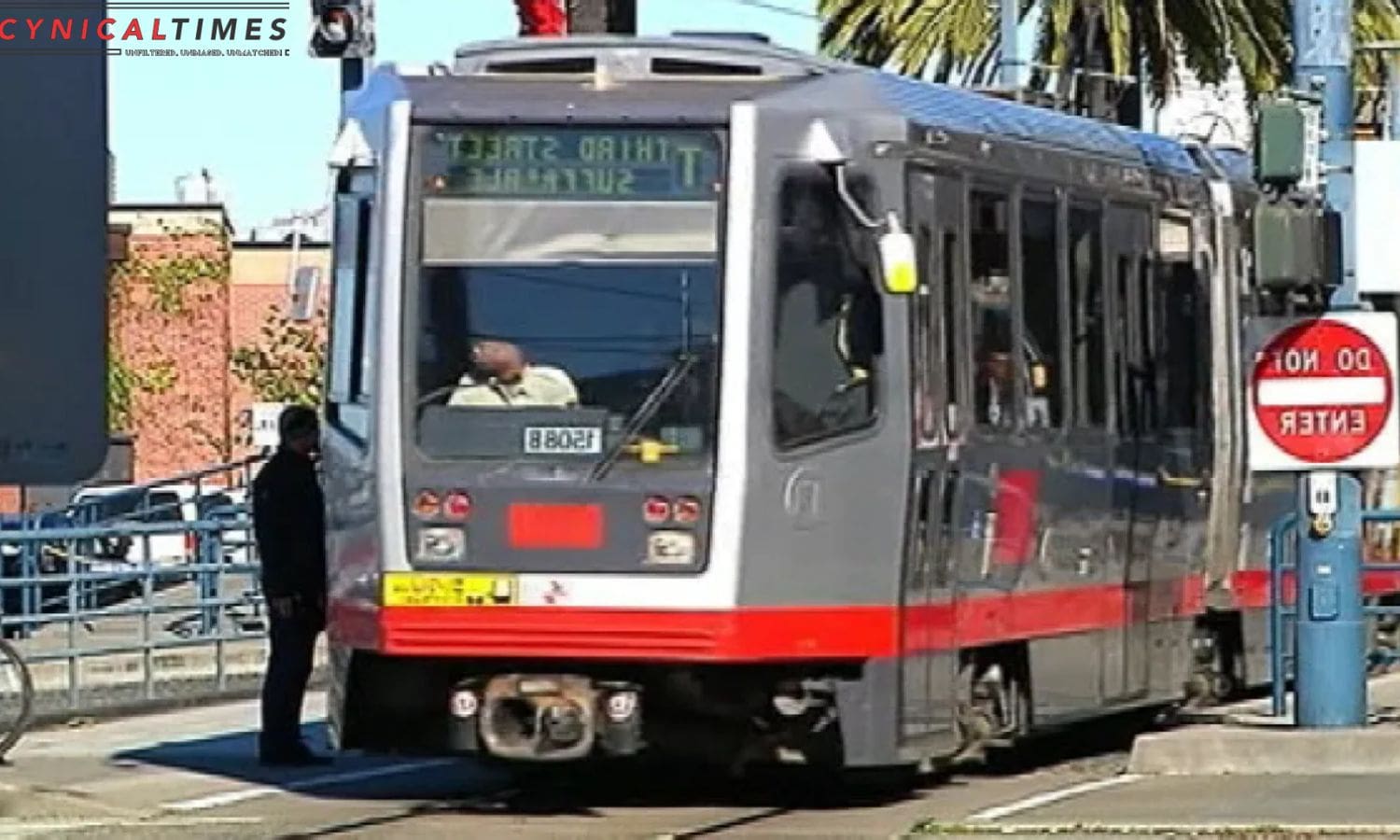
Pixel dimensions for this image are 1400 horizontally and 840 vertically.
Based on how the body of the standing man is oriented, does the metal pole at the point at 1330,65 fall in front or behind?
in front

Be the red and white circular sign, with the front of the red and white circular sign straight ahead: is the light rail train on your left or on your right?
on your right

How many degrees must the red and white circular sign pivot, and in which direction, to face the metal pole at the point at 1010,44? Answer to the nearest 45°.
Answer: approximately 180°

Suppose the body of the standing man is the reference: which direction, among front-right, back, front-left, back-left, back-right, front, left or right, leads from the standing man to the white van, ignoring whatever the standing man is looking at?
left

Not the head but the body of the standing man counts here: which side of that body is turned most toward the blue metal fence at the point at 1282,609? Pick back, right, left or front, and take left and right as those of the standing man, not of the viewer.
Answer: front

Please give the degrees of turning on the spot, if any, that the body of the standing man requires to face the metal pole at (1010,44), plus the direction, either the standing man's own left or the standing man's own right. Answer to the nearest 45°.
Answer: approximately 45° to the standing man's own left

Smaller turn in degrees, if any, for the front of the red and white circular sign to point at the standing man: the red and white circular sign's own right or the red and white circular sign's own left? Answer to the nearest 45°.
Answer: approximately 90° to the red and white circular sign's own right

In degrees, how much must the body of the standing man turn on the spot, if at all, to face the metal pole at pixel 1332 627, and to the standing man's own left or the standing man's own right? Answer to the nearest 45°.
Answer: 0° — they already face it

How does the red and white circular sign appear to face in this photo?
toward the camera

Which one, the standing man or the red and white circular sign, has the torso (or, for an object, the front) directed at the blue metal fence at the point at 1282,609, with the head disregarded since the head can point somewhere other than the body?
the standing man

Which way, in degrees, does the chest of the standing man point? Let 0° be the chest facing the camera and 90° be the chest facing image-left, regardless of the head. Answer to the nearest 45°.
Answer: approximately 270°

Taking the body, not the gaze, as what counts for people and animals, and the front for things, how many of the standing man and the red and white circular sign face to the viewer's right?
1

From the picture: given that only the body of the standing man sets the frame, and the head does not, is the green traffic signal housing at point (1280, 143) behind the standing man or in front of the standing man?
in front
